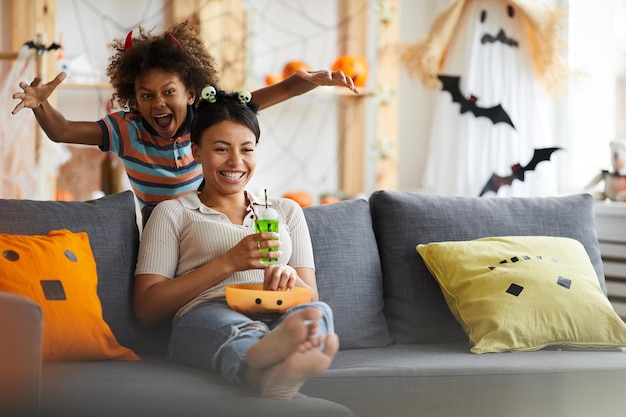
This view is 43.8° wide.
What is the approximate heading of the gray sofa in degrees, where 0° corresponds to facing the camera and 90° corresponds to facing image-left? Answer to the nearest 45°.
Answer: approximately 0°

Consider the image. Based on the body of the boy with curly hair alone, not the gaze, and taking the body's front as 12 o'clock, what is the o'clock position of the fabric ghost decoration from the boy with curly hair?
The fabric ghost decoration is roughly at 8 o'clock from the boy with curly hair.

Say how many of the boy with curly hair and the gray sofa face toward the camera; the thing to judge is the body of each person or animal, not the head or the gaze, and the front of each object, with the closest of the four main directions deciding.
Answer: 2

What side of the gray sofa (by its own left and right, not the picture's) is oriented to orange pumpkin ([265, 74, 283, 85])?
back

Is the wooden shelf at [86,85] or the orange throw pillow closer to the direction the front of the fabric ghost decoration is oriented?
the orange throw pillow

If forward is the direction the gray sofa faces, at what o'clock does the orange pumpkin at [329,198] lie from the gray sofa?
The orange pumpkin is roughly at 6 o'clock from the gray sofa.

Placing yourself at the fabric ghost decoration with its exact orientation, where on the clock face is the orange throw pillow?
The orange throw pillow is roughly at 1 o'clock from the fabric ghost decoration.

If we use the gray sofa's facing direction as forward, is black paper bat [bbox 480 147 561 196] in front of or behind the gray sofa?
behind

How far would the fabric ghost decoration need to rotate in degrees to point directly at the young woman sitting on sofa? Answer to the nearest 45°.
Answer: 0° — it already faces them

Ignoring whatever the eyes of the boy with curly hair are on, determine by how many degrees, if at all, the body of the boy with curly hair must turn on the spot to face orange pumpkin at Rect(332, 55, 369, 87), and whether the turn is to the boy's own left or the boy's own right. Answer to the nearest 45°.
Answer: approximately 135° to the boy's own left

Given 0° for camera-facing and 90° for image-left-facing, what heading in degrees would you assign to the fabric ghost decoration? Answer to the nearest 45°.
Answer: approximately 0°
